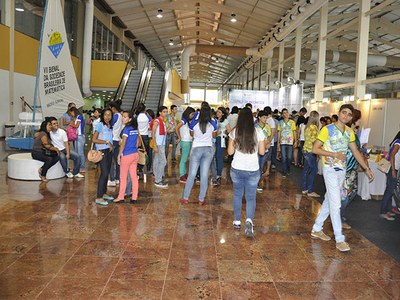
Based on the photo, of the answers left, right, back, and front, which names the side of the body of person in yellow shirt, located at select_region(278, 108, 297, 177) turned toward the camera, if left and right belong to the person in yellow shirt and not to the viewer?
front

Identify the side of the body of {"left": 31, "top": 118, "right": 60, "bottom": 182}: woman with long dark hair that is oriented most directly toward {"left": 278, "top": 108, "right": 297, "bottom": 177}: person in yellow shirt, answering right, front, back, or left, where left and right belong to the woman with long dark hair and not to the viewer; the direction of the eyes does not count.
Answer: front

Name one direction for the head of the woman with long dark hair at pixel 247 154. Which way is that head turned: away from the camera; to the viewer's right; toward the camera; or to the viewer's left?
away from the camera

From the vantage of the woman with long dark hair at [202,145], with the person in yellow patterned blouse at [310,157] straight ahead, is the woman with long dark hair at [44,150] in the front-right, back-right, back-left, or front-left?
back-left

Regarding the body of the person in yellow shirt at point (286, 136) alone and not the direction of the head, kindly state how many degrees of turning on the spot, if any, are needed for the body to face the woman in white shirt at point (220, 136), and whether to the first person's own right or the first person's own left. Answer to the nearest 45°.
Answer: approximately 45° to the first person's own right

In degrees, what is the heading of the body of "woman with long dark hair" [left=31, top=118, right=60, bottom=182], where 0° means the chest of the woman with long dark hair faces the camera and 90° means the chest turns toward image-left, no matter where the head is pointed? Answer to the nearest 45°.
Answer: approximately 270°

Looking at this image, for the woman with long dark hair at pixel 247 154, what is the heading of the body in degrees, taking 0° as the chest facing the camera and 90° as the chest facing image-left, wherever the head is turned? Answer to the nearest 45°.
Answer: approximately 180°

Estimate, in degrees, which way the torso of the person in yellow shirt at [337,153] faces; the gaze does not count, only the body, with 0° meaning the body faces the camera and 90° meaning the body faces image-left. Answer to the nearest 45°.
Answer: approximately 315°

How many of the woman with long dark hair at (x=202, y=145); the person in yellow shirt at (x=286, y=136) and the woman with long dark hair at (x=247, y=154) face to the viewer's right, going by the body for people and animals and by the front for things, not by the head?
0
